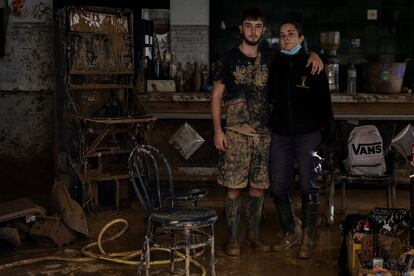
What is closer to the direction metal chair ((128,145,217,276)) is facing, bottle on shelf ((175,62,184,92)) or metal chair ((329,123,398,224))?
the metal chair

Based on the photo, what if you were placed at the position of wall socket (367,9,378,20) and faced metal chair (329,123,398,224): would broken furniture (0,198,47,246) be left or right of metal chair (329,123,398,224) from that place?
right

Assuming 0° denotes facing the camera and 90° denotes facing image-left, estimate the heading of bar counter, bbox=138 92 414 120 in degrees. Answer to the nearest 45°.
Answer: approximately 0°

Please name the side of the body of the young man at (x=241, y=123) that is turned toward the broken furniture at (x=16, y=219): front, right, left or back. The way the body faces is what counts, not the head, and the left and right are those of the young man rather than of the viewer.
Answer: right

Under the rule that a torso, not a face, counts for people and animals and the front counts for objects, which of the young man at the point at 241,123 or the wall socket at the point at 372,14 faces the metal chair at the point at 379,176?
the wall socket

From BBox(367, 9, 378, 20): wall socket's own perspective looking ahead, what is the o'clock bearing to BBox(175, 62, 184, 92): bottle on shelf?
The bottle on shelf is roughly at 2 o'clock from the wall socket.
